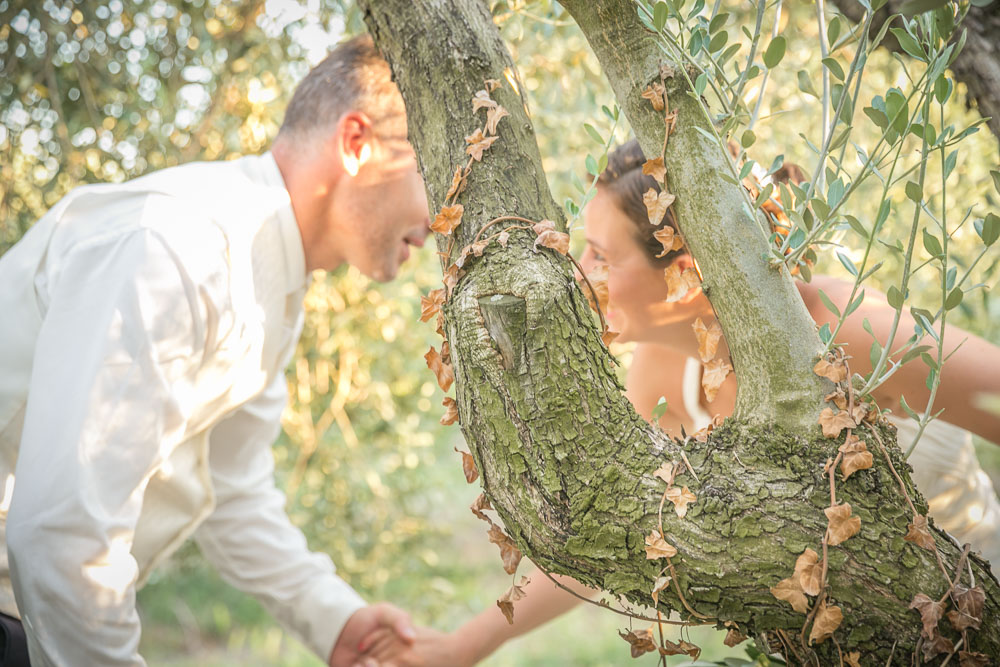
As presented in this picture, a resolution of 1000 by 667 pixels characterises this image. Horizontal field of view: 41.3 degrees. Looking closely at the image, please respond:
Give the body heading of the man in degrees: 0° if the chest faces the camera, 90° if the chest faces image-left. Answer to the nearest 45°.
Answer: approximately 270°

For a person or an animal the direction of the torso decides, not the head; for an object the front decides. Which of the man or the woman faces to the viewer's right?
the man

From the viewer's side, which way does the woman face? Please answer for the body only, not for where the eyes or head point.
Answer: to the viewer's left

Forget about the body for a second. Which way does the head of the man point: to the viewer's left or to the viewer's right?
to the viewer's right
